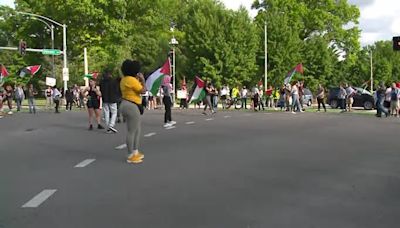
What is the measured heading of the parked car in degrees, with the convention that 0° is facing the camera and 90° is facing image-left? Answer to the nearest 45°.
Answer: approximately 270°

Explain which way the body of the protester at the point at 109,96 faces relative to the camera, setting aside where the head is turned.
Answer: away from the camera

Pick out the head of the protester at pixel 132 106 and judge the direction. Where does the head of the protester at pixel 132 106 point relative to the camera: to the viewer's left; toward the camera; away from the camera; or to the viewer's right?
away from the camera

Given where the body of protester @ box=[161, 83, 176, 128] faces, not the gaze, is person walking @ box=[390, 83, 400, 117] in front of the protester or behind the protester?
in front
